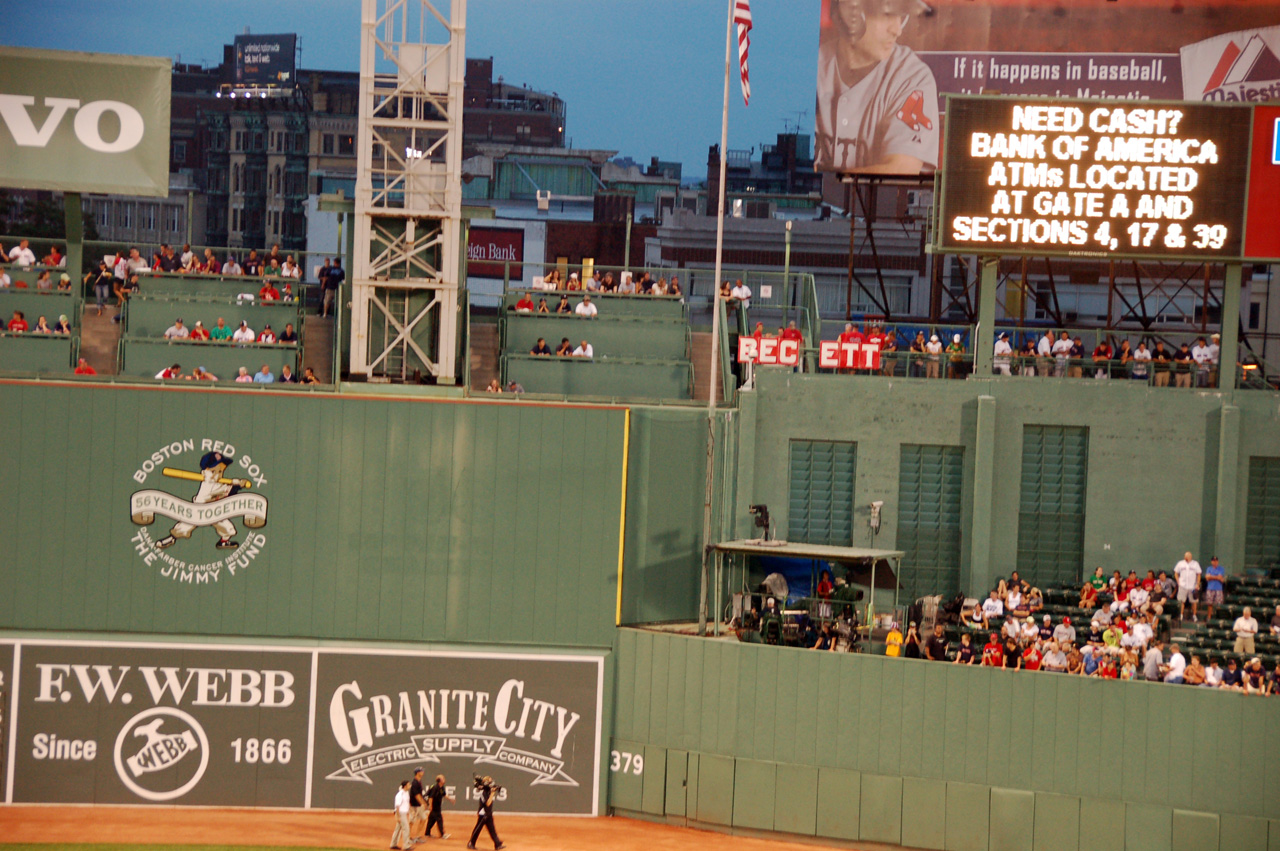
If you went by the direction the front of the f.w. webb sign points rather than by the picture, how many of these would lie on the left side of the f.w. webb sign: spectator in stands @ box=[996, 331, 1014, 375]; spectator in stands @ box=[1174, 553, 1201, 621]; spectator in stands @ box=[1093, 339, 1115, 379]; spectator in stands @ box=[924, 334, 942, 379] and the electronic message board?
5

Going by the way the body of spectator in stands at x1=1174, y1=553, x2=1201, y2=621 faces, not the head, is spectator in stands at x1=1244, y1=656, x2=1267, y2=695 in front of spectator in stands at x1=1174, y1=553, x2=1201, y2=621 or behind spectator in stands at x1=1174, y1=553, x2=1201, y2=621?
in front

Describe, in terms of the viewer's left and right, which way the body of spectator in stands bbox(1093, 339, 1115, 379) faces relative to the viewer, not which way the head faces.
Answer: facing the viewer

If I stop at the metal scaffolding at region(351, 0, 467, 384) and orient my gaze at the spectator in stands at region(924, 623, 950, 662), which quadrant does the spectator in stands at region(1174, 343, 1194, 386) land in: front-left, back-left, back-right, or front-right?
front-left

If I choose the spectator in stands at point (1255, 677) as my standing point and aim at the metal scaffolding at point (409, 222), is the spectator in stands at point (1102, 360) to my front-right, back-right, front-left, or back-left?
front-right

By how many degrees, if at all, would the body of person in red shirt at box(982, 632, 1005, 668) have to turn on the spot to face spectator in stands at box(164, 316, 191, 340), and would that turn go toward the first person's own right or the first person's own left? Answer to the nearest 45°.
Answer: approximately 90° to the first person's own right

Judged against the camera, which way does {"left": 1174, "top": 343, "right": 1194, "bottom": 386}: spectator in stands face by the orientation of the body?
toward the camera

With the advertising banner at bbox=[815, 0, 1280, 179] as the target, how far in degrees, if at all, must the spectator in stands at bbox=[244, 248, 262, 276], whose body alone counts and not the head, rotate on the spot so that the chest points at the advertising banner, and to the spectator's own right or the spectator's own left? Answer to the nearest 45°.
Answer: approximately 90° to the spectator's own left

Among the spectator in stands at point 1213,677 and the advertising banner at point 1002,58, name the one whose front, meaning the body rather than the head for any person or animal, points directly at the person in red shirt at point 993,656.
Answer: the advertising banner

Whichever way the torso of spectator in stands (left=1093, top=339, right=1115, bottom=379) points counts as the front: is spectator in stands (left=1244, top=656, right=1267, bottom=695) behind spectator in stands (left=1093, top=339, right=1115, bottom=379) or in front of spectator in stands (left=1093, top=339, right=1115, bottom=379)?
in front

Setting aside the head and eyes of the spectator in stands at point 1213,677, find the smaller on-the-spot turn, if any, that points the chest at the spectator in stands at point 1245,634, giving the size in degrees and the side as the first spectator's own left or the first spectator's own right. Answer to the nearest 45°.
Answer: approximately 180°

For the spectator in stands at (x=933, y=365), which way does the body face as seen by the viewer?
toward the camera

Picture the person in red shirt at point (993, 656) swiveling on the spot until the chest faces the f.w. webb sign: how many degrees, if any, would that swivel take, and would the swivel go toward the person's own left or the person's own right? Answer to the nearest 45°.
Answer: approximately 90° to the person's own right

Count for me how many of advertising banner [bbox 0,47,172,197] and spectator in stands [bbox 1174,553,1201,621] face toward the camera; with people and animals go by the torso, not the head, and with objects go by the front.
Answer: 2

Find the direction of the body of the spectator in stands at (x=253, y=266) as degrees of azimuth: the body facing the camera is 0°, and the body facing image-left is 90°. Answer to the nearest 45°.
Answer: approximately 0°
